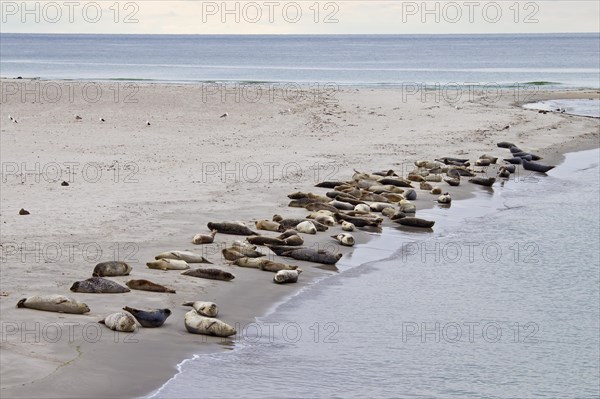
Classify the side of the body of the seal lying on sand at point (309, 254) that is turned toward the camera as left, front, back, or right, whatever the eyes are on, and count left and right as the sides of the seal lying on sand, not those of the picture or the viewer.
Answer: right

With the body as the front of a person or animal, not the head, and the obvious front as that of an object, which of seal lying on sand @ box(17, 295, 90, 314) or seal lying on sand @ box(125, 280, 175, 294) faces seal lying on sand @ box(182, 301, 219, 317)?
seal lying on sand @ box(17, 295, 90, 314)

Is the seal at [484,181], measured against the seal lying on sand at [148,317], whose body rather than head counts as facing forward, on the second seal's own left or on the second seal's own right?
on the second seal's own left

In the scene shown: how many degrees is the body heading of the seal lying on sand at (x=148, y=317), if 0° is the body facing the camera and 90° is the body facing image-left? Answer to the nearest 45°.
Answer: approximately 270°

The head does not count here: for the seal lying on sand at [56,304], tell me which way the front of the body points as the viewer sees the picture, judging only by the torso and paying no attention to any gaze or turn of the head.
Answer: to the viewer's right

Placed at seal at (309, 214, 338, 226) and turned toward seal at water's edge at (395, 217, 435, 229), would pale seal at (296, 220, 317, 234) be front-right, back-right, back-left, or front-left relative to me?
back-right
